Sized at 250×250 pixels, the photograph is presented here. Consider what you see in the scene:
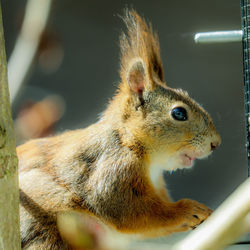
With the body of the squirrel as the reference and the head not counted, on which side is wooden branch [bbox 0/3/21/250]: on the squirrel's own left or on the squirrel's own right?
on the squirrel's own right

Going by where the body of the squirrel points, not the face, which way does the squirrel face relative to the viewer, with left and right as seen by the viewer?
facing to the right of the viewer

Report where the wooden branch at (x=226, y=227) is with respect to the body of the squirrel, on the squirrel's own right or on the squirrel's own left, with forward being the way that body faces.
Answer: on the squirrel's own right
